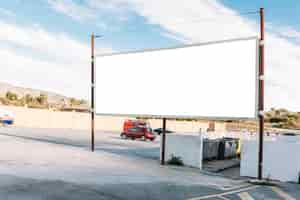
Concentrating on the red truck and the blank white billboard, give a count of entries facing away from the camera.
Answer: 0

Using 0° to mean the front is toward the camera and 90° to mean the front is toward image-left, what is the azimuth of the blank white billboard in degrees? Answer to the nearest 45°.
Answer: approximately 45°

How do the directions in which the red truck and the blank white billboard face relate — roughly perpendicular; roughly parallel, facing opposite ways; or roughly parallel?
roughly perpendicular

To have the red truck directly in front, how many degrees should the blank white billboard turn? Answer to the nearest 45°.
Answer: approximately 135° to its right
